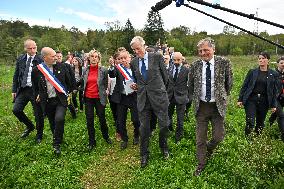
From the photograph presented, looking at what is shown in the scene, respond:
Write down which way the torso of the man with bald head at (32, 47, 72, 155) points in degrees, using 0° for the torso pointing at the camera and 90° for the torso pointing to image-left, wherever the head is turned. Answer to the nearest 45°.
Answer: approximately 0°

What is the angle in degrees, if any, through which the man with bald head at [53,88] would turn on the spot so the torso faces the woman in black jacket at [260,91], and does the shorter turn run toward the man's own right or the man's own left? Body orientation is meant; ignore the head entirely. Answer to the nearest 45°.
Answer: approximately 90° to the man's own left

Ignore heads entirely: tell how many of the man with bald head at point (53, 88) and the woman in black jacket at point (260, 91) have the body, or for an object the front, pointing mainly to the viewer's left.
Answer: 0

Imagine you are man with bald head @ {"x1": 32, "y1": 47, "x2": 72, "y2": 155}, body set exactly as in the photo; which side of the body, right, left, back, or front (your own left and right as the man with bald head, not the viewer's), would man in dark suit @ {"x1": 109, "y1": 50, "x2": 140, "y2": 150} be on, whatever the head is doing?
left

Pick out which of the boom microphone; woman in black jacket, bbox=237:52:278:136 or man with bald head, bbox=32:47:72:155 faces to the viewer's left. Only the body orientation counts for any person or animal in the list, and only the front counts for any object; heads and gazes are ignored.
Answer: the boom microphone

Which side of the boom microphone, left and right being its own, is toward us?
left

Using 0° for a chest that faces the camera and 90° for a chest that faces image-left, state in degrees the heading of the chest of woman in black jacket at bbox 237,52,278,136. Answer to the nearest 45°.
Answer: approximately 0°

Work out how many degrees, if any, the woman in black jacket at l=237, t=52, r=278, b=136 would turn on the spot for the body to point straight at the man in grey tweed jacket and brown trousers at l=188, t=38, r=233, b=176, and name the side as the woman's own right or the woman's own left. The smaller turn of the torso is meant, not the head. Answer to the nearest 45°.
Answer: approximately 45° to the woman's own right

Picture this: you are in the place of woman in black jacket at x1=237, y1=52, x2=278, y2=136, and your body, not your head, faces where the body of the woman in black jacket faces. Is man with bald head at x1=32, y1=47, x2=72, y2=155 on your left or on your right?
on your right

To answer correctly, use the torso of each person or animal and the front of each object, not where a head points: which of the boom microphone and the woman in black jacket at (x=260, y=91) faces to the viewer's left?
the boom microphone

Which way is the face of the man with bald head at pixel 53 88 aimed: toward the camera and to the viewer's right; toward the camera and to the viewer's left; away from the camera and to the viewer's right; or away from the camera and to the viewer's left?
toward the camera and to the viewer's right

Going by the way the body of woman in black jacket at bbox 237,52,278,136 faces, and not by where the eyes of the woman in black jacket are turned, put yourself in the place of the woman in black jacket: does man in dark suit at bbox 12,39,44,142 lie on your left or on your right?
on your right
